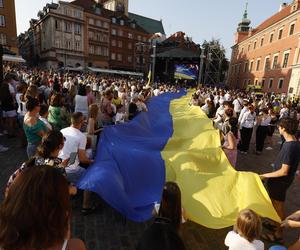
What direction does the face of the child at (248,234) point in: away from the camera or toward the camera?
away from the camera

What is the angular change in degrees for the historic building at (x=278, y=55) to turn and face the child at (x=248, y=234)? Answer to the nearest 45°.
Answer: approximately 45° to its left

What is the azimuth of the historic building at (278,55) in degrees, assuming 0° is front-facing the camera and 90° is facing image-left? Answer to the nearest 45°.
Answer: approximately 45°
